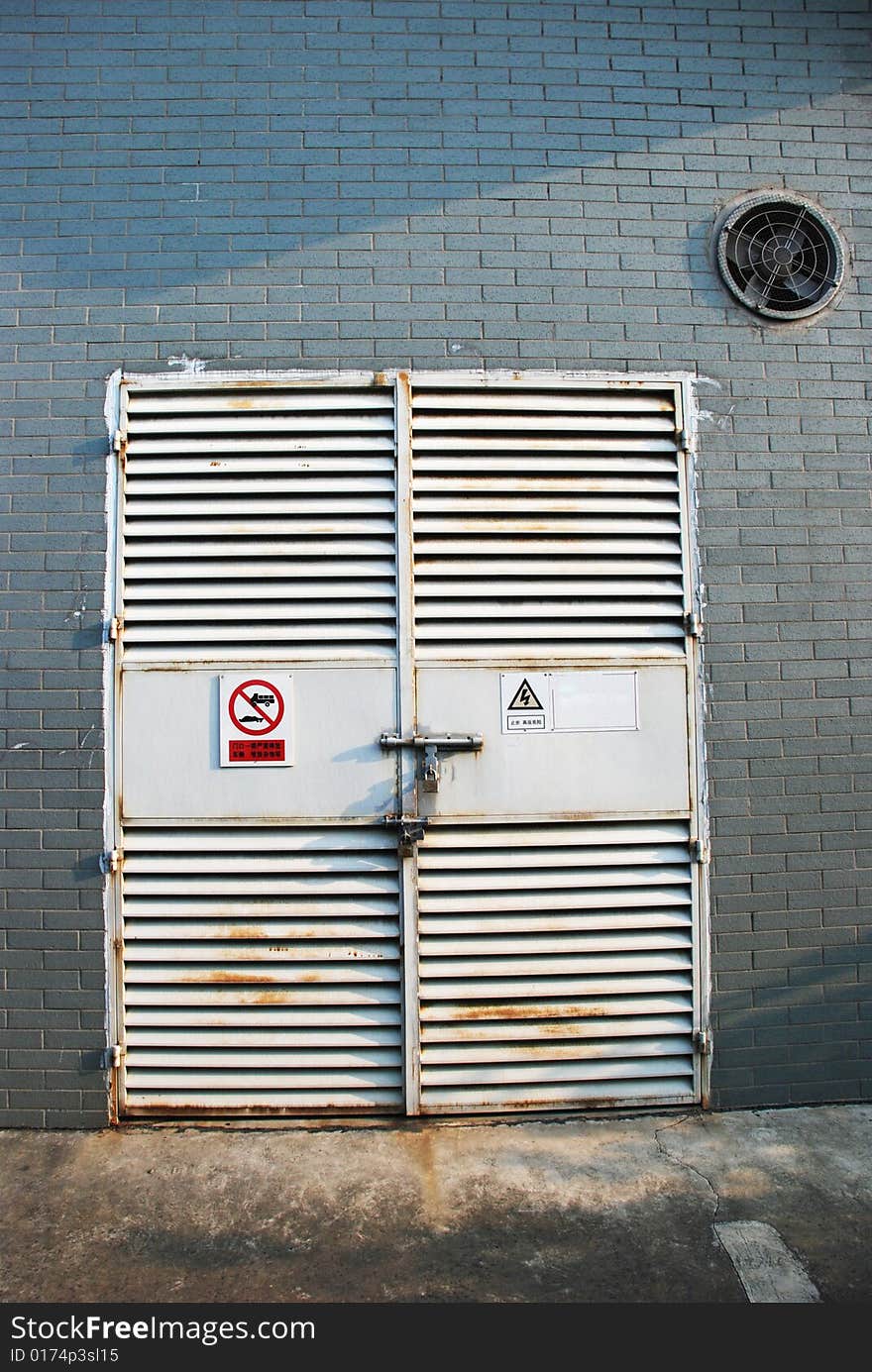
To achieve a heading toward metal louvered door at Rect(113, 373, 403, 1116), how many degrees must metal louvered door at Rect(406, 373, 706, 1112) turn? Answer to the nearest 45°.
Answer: approximately 90° to its right

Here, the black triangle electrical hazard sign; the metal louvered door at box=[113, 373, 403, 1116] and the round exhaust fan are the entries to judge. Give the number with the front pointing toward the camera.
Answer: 3

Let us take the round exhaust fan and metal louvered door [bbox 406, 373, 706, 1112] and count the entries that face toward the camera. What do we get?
2

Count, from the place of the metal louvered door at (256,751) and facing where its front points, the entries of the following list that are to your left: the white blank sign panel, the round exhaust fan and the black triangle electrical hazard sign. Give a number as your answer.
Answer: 3

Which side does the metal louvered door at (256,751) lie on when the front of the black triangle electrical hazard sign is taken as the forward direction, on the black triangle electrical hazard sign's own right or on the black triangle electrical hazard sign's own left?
on the black triangle electrical hazard sign's own right

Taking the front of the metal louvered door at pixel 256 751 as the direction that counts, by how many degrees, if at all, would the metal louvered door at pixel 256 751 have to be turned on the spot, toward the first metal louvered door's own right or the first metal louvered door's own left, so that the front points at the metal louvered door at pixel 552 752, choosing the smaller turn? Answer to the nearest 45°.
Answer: approximately 90° to the first metal louvered door's own left

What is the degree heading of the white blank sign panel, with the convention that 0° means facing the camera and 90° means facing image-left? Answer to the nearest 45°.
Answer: approximately 0°
